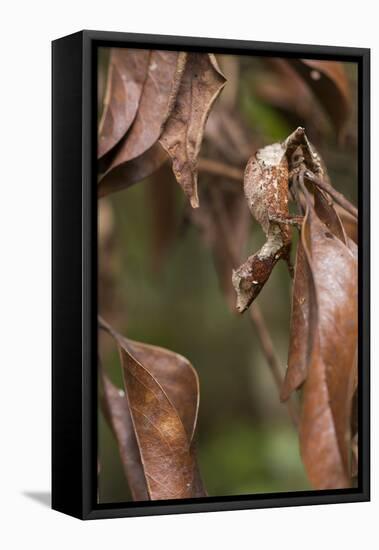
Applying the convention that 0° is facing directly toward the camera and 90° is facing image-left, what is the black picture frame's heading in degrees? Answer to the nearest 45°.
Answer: approximately 315°
